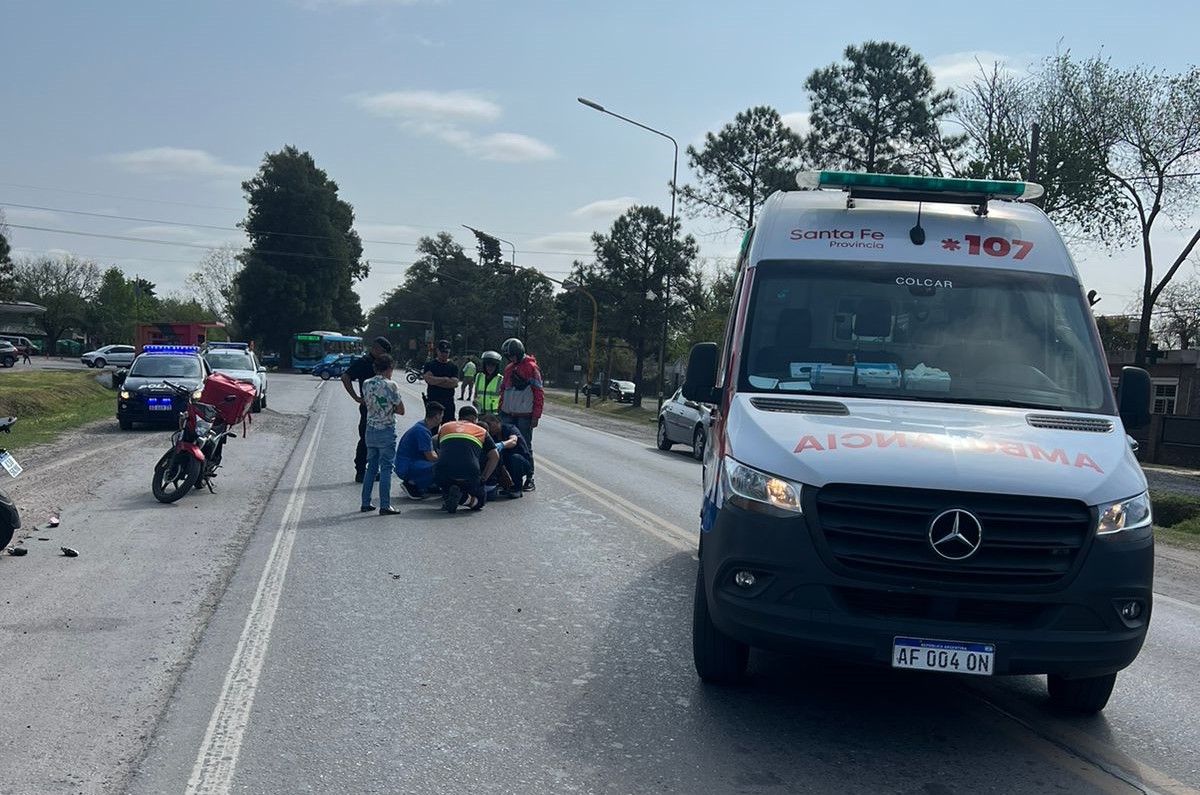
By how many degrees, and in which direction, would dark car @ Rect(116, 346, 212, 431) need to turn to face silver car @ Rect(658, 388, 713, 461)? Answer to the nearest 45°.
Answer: approximately 90° to its left

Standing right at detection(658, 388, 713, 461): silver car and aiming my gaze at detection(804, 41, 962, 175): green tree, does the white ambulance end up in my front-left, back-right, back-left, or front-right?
back-right

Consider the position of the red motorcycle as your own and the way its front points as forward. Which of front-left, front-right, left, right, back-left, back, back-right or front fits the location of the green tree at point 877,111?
back

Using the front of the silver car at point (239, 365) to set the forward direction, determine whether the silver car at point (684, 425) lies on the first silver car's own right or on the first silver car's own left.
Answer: on the first silver car's own left

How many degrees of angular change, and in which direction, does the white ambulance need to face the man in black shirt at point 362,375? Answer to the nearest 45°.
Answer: approximately 135° to its right

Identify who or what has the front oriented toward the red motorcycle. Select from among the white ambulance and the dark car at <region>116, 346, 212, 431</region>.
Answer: the dark car

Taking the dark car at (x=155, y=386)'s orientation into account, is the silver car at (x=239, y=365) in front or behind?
behind

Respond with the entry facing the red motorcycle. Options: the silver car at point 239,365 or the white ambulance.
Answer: the silver car

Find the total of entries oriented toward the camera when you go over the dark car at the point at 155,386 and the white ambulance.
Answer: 2

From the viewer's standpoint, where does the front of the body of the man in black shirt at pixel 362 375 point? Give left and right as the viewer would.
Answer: facing to the right of the viewer
